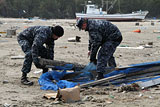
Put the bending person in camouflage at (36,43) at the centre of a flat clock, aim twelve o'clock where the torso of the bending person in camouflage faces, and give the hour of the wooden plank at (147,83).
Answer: The wooden plank is roughly at 1 o'clock from the bending person in camouflage.

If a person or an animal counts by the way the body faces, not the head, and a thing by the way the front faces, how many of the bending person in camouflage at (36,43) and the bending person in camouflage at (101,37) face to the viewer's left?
1

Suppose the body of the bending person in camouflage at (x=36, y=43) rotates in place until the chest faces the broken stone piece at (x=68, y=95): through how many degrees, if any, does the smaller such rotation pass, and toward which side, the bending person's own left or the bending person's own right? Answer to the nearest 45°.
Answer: approximately 90° to the bending person's own right

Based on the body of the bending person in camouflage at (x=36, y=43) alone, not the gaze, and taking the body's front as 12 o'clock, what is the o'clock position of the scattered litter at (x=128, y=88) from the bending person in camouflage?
The scattered litter is roughly at 1 o'clock from the bending person in camouflage.

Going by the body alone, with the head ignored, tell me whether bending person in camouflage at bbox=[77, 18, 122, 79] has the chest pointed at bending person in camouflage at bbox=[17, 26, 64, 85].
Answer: yes

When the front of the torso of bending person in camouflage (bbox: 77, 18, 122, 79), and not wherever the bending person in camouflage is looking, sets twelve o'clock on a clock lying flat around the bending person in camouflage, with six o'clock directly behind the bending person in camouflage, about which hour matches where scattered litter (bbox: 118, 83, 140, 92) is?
The scattered litter is roughly at 8 o'clock from the bending person in camouflage.

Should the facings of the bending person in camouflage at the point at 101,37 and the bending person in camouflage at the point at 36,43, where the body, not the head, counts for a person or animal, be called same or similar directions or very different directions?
very different directions

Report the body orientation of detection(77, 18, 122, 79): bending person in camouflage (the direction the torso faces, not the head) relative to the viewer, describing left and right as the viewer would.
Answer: facing to the left of the viewer

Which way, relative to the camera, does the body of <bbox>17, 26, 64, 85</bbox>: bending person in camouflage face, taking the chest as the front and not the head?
to the viewer's right

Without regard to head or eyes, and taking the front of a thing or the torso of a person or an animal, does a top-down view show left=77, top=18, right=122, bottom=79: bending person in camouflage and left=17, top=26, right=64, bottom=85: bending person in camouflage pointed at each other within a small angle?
yes
